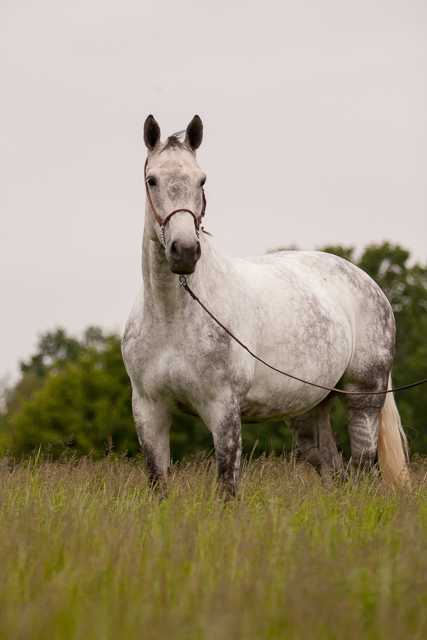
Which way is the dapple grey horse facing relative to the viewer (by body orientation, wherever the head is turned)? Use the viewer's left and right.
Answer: facing the viewer and to the left of the viewer
